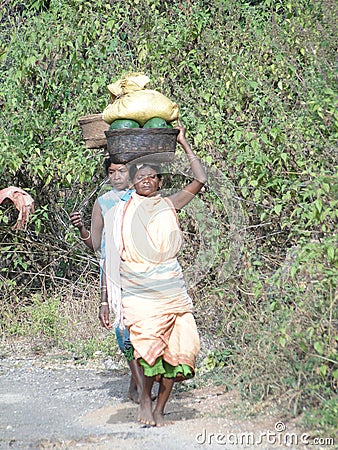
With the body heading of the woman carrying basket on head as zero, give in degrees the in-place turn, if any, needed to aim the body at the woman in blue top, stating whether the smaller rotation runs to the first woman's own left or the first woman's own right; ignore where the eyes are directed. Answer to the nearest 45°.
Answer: approximately 135° to the first woman's own right

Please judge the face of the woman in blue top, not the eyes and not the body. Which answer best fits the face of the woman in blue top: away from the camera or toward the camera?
toward the camera

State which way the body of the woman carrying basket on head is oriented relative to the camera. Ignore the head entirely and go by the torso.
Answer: toward the camera
